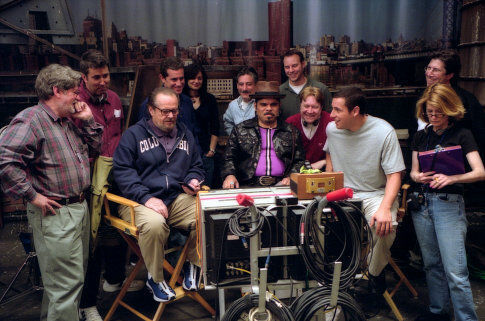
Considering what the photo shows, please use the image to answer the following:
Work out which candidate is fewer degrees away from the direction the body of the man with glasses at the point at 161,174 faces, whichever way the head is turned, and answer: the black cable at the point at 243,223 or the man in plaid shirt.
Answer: the black cable

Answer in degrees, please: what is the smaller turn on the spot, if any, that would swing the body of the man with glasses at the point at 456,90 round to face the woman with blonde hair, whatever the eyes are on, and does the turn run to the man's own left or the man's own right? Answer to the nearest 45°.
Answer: approximately 45° to the man's own left

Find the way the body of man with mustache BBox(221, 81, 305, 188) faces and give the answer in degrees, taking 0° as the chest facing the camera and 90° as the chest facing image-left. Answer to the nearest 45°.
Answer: approximately 0°

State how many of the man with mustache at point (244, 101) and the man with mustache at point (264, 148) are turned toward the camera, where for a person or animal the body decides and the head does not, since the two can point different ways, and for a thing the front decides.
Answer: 2

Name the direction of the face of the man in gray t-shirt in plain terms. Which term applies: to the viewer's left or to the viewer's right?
to the viewer's left

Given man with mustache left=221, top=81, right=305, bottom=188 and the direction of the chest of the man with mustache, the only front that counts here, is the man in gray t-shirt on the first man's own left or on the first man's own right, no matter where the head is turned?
on the first man's own left

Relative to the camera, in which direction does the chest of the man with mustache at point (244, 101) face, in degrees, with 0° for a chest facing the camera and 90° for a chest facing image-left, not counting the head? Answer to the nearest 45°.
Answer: approximately 0°
